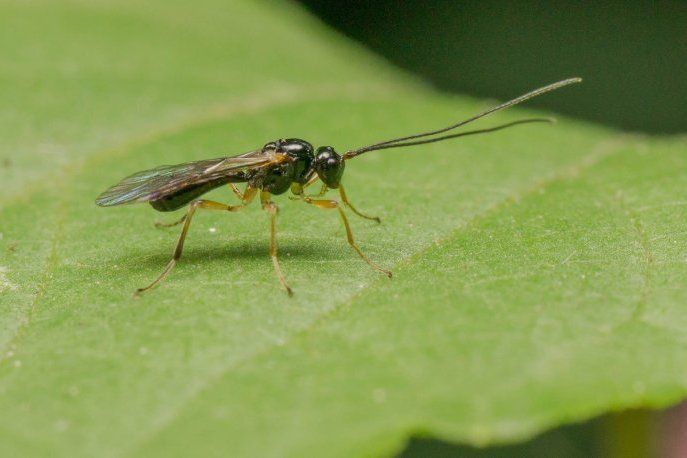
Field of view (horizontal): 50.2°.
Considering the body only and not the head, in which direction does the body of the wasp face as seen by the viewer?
to the viewer's right
